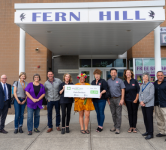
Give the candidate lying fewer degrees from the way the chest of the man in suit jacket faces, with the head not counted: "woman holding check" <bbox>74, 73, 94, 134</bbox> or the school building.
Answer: the woman holding check

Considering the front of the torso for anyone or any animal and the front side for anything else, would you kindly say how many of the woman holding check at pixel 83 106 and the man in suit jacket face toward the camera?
2

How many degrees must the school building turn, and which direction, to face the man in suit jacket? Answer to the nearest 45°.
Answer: approximately 45° to its right

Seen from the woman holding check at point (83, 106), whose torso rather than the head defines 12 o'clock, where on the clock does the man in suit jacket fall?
The man in suit jacket is roughly at 3 o'clock from the woman holding check.

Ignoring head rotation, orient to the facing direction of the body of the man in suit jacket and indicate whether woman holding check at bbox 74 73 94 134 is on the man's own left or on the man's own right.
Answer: on the man's own left
